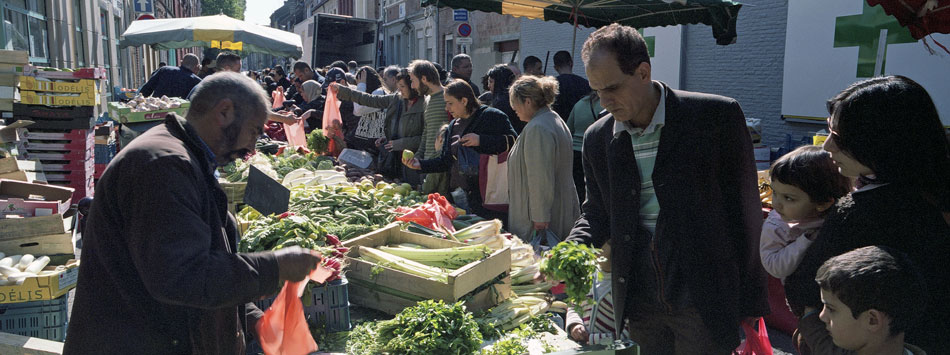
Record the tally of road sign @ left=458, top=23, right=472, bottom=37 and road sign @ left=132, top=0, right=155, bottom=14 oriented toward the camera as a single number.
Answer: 2

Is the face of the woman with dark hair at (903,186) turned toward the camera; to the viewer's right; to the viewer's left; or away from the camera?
to the viewer's left

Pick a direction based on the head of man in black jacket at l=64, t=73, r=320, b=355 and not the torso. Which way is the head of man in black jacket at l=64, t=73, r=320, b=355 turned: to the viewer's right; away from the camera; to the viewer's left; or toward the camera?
to the viewer's right

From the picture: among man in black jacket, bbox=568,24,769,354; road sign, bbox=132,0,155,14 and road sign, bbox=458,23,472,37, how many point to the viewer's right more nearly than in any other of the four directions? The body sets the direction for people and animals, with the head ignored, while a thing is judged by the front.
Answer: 0

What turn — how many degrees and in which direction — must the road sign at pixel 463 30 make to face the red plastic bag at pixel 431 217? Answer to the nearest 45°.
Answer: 0° — it already faces it

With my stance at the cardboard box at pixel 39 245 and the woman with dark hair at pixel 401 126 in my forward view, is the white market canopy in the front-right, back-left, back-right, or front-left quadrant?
front-left

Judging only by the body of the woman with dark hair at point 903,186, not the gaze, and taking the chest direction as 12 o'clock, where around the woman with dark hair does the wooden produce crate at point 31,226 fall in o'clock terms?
The wooden produce crate is roughly at 12 o'clock from the woman with dark hair.

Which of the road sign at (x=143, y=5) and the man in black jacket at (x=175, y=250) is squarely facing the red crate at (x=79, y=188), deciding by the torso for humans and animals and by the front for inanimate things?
the road sign

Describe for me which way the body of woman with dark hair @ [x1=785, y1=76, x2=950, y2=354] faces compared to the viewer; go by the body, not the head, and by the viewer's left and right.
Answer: facing to the left of the viewer

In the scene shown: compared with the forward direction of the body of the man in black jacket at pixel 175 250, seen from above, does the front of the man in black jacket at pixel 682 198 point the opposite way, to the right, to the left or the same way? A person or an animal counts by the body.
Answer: the opposite way

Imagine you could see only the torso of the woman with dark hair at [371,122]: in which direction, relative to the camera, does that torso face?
to the viewer's left

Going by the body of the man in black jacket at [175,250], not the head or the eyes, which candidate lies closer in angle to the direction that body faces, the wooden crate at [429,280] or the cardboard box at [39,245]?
the wooden crate

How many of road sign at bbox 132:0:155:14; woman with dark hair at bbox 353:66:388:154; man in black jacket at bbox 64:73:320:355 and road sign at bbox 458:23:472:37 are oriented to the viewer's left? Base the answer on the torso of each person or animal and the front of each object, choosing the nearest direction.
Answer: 1

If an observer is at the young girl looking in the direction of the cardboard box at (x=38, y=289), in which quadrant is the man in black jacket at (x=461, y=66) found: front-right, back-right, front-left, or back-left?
front-right

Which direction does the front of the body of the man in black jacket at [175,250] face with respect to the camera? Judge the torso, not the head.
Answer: to the viewer's right

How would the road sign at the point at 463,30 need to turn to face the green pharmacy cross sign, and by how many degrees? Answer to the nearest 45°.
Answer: approximately 45° to its left

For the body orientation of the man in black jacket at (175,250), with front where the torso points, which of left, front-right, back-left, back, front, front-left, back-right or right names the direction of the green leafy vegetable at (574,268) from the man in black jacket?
front

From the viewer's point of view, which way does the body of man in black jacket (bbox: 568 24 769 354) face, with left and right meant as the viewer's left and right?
facing the viewer and to the left of the viewer

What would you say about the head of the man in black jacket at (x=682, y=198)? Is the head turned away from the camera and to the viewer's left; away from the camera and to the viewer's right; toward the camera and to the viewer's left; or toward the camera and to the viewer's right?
toward the camera and to the viewer's left

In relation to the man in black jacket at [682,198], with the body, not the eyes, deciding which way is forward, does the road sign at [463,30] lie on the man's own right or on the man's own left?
on the man's own right

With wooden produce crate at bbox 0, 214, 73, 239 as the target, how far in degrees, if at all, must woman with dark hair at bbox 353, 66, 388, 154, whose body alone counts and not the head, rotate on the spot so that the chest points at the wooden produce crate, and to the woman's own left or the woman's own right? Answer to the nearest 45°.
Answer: approximately 90° to the woman's own left
